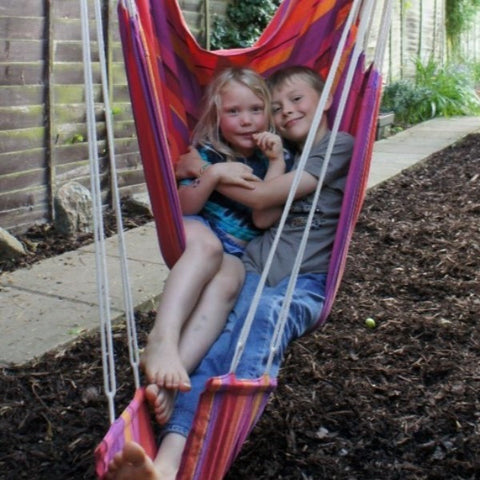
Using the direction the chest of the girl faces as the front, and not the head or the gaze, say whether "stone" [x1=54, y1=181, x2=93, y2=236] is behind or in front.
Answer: behind

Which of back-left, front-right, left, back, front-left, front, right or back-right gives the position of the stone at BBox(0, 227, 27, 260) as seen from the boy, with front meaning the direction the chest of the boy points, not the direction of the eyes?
right

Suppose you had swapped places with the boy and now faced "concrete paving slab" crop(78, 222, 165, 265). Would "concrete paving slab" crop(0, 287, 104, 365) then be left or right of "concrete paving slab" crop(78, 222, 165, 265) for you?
left

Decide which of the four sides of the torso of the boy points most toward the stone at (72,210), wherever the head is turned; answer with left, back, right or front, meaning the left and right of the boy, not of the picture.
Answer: right

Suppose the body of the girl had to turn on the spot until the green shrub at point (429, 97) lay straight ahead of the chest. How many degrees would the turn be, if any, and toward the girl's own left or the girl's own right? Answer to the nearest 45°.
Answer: approximately 180°

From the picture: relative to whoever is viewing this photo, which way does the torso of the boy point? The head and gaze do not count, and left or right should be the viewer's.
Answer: facing the viewer and to the left of the viewer

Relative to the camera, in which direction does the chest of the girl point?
toward the camera

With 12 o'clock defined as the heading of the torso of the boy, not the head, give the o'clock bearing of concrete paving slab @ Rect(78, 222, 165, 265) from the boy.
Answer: The concrete paving slab is roughly at 4 o'clock from the boy.

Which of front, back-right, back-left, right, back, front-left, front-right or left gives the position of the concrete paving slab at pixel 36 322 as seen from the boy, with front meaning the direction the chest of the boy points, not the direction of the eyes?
right

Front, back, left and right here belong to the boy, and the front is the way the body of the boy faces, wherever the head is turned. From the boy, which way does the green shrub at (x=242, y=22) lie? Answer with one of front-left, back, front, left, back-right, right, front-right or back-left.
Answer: back-right

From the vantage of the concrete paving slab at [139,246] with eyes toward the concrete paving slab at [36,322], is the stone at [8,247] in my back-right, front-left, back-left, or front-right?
front-right
